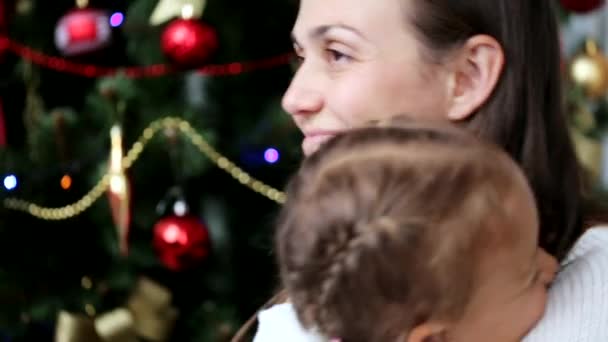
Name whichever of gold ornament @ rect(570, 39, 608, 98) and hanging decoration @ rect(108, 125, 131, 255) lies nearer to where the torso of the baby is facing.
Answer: the gold ornament

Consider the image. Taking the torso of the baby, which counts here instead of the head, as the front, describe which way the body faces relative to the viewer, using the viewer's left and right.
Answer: facing away from the viewer and to the right of the viewer

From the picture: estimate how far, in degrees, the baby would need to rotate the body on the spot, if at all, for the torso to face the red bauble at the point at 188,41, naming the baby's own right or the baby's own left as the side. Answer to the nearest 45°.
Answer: approximately 45° to the baby's own left

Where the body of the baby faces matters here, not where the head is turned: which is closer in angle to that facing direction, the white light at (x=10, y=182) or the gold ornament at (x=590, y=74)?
the gold ornament

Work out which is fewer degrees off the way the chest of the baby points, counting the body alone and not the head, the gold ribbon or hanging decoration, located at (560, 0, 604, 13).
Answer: the hanging decoration

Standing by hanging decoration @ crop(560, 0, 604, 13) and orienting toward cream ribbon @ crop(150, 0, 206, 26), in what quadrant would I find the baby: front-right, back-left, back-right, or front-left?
front-left

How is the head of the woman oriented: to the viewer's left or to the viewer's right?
to the viewer's left

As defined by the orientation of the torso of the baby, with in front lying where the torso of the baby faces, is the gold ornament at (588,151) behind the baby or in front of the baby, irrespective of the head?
in front

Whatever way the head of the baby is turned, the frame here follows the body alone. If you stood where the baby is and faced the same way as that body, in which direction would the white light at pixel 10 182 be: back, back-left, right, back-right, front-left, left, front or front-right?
left

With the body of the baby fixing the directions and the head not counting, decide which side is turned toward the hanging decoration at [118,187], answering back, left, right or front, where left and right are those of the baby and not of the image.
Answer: left

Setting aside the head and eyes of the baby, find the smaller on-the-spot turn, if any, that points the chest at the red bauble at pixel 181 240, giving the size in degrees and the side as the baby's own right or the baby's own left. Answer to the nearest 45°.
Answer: approximately 90° to the baby's own left

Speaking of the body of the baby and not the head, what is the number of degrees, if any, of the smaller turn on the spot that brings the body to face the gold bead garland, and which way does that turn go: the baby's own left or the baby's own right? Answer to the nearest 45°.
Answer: approximately 90° to the baby's own left

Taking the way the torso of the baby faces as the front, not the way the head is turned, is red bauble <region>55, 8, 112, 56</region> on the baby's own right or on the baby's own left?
on the baby's own left
